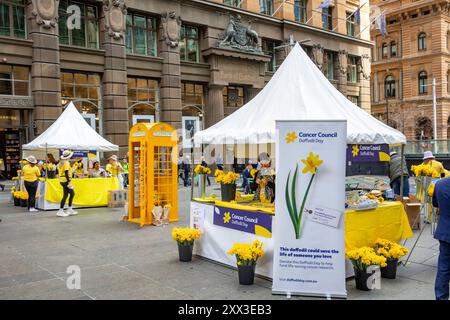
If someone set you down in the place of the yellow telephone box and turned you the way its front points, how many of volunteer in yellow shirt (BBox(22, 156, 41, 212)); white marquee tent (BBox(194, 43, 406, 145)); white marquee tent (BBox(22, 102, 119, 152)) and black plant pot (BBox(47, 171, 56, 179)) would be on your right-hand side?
3

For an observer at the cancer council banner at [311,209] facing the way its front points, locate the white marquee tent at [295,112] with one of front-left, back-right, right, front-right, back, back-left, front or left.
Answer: back

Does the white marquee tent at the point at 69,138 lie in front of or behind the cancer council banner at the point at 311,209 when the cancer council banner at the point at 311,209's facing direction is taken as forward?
behind

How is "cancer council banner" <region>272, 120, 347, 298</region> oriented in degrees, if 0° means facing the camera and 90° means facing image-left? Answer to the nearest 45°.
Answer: approximately 0°

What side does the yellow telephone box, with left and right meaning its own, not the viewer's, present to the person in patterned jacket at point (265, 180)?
left

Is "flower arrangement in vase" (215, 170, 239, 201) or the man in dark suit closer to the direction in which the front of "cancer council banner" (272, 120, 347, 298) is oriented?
the man in dark suit

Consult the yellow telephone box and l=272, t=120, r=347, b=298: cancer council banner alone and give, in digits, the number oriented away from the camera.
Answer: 0

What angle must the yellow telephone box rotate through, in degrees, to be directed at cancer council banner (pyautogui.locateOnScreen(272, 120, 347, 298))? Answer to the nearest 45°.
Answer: approximately 45° to its left

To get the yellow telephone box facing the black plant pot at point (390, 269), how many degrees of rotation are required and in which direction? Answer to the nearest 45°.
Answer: approximately 90° to its left

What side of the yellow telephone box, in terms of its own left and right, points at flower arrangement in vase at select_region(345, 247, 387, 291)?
left

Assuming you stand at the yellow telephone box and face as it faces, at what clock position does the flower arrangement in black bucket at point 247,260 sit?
The flower arrangement in black bucket is roughly at 10 o'clock from the yellow telephone box.
